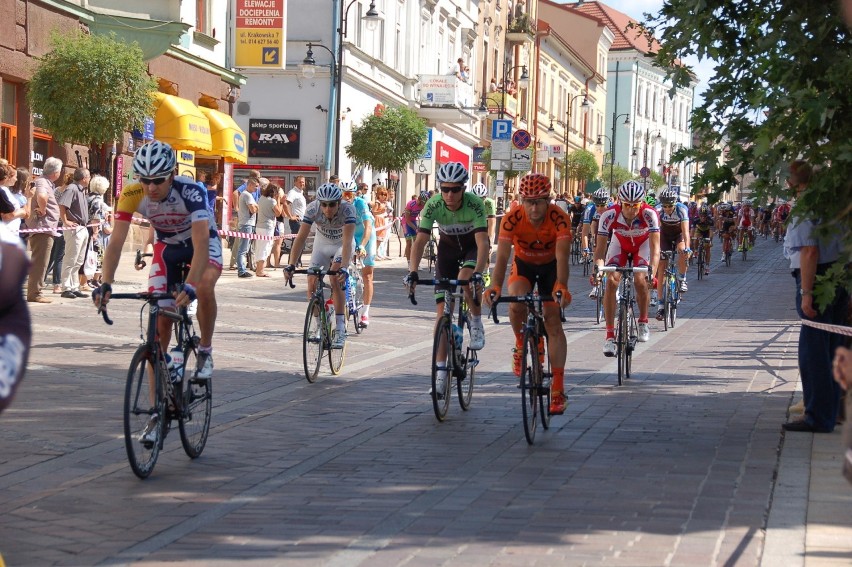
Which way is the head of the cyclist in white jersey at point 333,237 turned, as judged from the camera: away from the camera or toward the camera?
toward the camera

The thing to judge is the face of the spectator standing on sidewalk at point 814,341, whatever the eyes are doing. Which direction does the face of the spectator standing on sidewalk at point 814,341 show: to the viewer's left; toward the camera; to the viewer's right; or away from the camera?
to the viewer's left

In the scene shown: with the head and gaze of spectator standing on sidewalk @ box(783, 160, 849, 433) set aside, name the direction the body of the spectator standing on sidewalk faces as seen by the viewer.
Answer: to the viewer's left

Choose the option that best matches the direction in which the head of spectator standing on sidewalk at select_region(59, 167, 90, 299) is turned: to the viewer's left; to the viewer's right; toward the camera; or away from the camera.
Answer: to the viewer's right

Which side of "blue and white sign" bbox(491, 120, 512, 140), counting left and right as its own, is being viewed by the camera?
front

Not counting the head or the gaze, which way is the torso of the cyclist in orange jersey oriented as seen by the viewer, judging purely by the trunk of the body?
toward the camera

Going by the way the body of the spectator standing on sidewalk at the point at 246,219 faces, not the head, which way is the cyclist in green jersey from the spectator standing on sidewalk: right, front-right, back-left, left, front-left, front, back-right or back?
right

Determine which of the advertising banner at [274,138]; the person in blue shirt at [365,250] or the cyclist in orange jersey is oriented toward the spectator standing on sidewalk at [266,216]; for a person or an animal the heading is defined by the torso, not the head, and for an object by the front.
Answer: the advertising banner

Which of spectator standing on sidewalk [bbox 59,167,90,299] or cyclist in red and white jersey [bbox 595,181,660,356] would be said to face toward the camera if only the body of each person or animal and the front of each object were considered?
the cyclist in red and white jersey

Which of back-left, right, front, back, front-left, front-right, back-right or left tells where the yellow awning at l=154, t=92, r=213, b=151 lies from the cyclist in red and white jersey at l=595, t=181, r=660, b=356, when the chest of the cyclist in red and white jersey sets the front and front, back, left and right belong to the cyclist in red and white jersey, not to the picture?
back-right

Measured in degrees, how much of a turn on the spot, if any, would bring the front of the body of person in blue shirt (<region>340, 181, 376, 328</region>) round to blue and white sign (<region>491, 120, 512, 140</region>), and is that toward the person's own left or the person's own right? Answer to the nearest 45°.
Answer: approximately 135° to the person's own right

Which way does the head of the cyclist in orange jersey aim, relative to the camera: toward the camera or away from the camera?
toward the camera

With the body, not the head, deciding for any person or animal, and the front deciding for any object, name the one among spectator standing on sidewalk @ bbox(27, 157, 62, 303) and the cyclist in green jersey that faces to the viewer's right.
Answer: the spectator standing on sidewalk

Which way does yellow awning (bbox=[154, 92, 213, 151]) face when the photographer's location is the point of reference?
facing the viewer and to the right of the viewer
